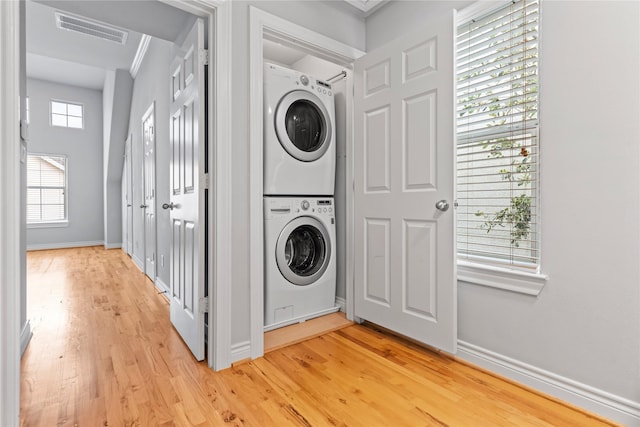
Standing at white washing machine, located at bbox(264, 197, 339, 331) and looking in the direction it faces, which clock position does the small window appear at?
The small window is roughly at 6 o'clock from the white washing machine.

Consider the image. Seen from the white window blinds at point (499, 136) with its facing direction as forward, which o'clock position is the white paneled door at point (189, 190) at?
The white paneled door is roughly at 1 o'clock from the white window blinds.

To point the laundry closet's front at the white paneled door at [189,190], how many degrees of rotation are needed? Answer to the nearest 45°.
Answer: approximately 90° to its right

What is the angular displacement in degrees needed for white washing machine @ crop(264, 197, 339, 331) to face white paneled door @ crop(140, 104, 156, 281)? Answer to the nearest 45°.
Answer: approximately 180°

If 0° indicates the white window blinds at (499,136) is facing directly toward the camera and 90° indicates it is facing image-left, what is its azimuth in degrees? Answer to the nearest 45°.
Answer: approximately 45°

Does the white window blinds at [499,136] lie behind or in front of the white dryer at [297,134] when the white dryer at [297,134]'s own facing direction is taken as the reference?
in front

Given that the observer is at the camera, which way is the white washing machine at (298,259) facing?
facing the viewer and to the right of the viewer

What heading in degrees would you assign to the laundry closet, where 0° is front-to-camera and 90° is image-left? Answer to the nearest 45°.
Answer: approximately 315°
